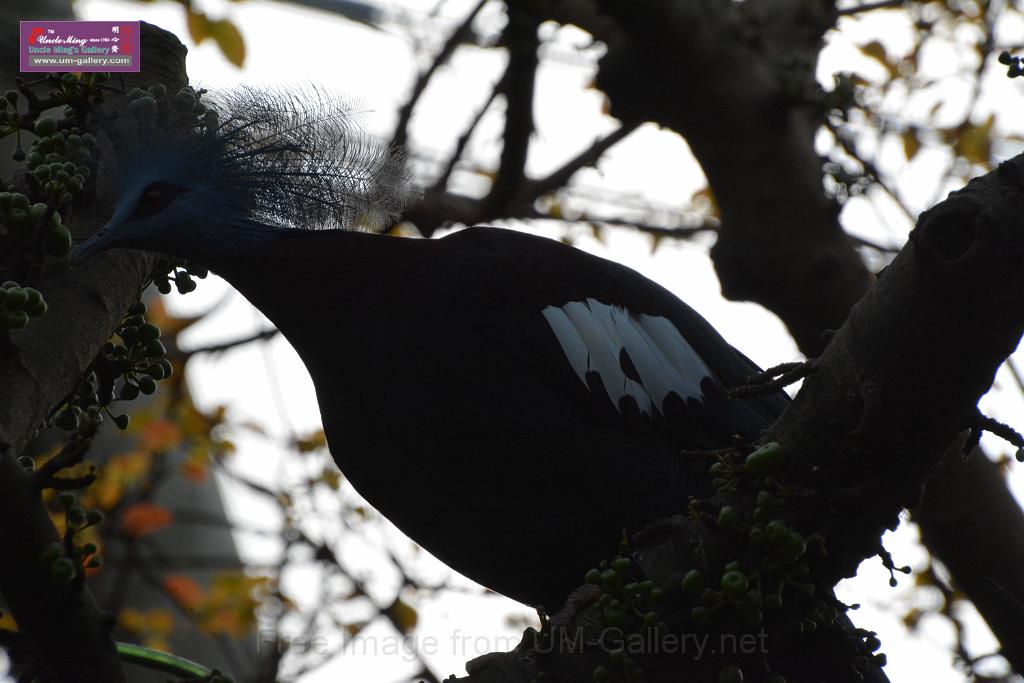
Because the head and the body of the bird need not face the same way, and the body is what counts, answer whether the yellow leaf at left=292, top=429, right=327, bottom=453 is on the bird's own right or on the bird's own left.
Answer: on the bird's own right

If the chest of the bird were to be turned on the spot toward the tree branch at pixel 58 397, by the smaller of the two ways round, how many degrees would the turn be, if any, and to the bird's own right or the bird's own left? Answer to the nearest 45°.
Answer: approximately 45° to the bird's own left

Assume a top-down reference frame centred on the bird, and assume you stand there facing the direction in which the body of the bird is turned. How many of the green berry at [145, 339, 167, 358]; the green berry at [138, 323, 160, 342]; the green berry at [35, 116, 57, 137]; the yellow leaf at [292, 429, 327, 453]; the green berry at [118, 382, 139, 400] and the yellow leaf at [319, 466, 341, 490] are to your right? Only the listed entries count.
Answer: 2

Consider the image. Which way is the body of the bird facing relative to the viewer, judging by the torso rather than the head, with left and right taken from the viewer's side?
facing to the left of the viewer

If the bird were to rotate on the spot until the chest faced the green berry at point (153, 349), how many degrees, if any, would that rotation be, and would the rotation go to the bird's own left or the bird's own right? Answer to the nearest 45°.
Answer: approximately 45° to the bird's own left

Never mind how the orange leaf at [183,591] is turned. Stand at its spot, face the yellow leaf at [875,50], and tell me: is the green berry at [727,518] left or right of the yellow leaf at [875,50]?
right

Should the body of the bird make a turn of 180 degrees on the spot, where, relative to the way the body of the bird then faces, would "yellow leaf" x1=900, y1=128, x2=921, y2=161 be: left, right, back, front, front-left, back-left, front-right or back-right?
front-left

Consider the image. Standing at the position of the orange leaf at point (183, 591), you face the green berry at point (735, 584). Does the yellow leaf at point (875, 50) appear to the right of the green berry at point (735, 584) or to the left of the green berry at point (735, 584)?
left

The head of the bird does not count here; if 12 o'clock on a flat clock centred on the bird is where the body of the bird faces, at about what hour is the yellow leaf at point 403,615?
The yellow leaf is roughly at 3 o'clock from the bird.
